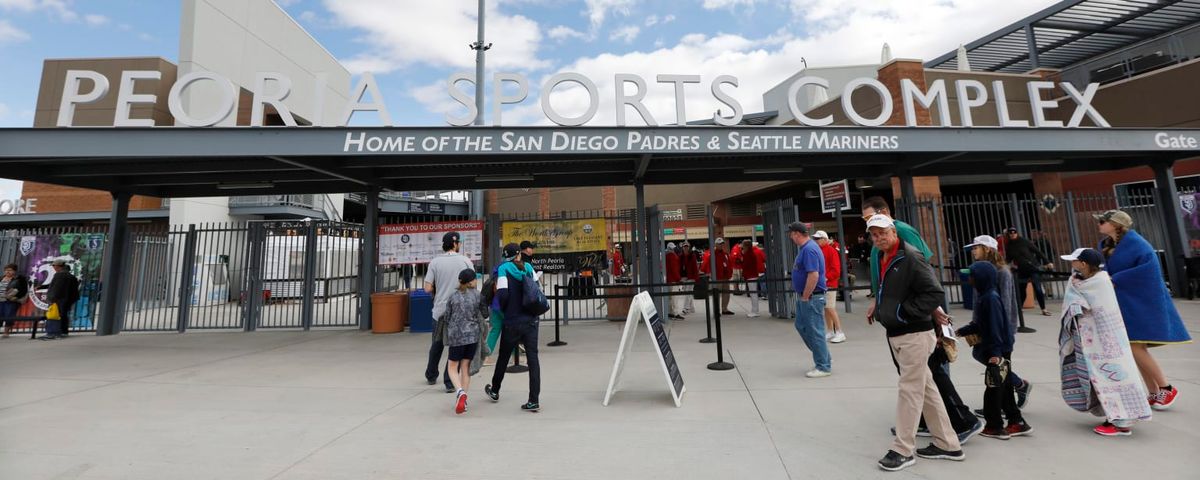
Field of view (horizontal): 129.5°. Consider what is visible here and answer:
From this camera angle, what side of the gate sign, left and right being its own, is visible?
front

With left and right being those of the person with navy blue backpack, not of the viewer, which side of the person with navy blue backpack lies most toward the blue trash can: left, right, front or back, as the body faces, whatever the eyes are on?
front

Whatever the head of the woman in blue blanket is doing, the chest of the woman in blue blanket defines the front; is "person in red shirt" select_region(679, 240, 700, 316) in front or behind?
in front

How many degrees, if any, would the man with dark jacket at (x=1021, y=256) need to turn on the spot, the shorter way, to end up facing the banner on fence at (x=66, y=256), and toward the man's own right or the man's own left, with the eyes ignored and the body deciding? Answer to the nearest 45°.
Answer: approximately 45° to the man's own right

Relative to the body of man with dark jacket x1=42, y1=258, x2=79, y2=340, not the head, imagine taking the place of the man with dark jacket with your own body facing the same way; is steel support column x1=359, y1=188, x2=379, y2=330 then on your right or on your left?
on your left

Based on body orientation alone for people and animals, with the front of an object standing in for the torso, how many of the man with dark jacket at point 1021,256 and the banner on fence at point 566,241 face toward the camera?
2
